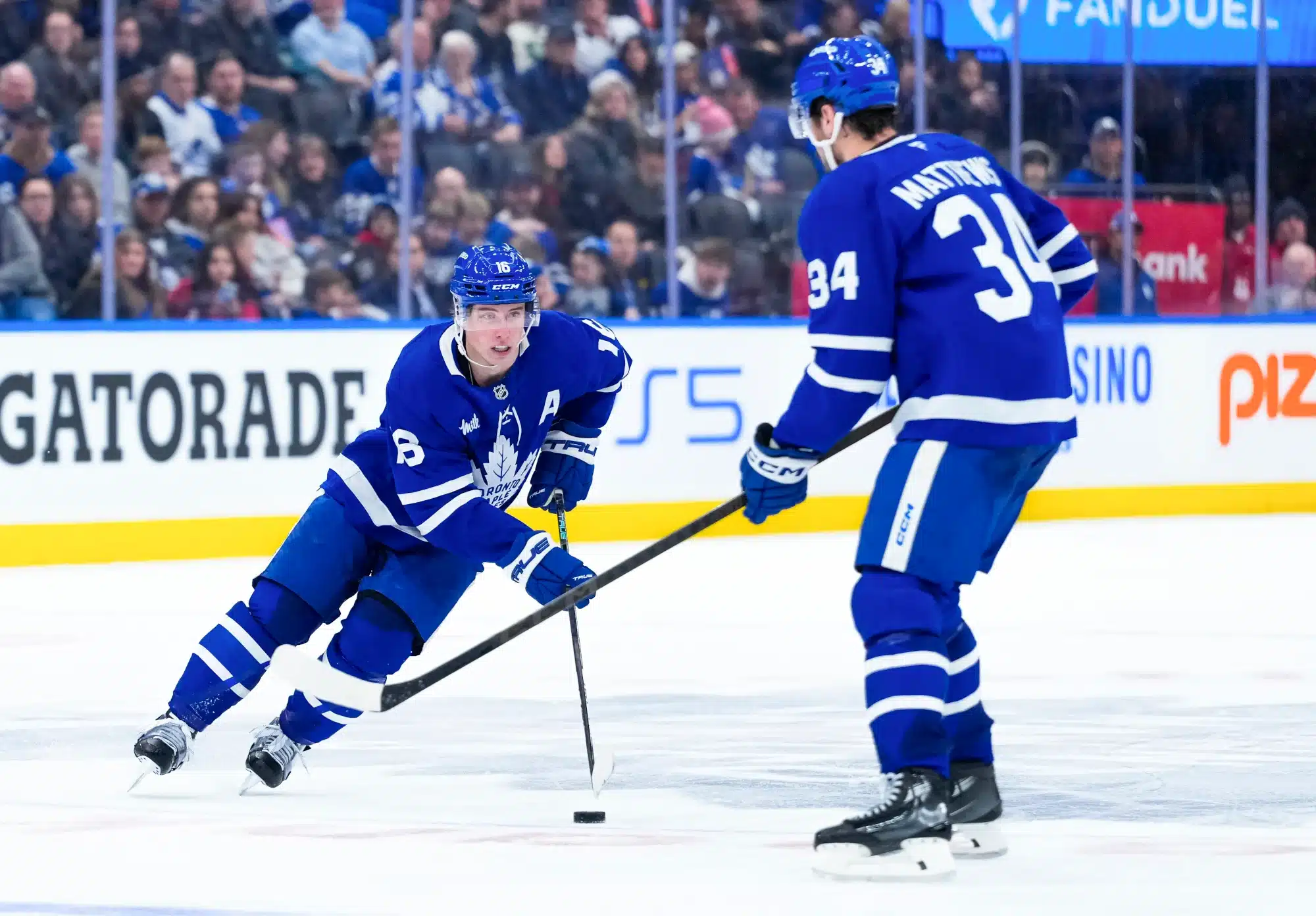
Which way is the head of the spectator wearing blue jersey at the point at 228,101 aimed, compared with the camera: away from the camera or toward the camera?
toward the camera

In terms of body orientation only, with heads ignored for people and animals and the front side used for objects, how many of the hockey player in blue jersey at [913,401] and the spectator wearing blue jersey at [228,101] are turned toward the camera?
1

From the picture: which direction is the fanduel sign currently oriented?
toward the camera

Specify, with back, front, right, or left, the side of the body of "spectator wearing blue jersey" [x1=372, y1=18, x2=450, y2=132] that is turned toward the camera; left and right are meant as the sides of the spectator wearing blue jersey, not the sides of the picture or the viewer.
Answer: front

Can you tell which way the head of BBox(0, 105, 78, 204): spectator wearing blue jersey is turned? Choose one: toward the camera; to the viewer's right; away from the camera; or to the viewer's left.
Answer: toward the camera

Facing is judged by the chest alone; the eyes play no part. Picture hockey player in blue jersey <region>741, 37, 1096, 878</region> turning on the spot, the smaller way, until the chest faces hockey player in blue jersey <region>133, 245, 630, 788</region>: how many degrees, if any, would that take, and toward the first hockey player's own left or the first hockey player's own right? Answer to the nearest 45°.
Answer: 0° — they already face them

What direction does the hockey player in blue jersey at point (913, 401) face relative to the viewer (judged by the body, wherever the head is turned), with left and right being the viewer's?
facing away from the viewer and to the left of the viewer

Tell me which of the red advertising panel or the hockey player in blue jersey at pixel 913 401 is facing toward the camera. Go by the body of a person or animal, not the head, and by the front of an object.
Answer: the red advertising panel

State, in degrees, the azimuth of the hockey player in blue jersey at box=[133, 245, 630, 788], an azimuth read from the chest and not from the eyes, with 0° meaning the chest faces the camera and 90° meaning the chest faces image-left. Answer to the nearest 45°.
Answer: approximately 0°

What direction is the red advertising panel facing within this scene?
toward the camera

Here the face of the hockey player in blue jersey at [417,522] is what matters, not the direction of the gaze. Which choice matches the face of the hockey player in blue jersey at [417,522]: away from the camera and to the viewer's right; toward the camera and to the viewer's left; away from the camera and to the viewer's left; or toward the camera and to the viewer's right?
toward the camera and to the viewer's right
